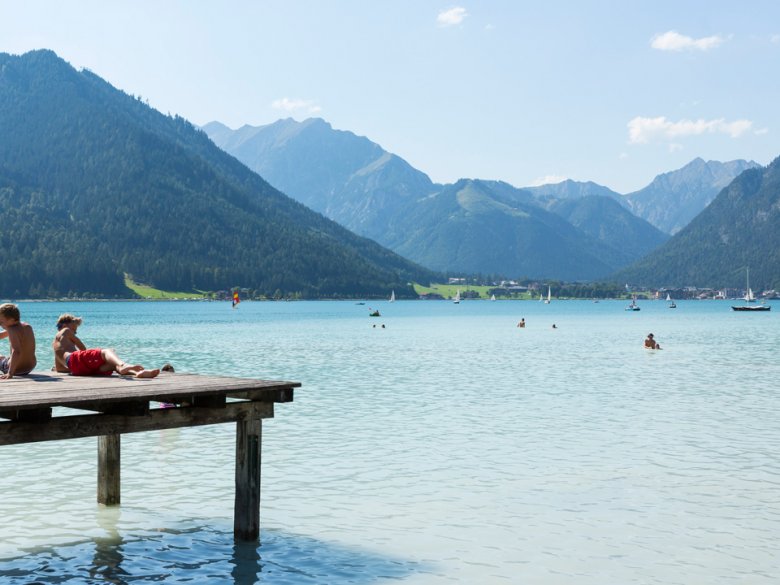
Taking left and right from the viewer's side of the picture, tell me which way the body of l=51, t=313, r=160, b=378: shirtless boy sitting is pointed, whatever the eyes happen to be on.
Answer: facing to the right of the viewer

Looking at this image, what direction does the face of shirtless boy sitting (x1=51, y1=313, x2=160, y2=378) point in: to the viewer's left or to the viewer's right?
to the viewer's right

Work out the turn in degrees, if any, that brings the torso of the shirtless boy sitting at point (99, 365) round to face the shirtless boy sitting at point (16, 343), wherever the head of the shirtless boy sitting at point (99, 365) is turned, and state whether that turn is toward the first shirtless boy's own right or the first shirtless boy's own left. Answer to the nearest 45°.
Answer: approximately 135° to the first shirtless boy's own left
